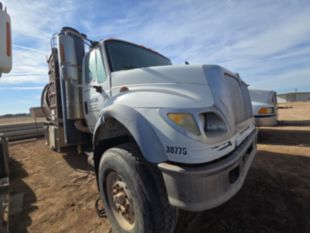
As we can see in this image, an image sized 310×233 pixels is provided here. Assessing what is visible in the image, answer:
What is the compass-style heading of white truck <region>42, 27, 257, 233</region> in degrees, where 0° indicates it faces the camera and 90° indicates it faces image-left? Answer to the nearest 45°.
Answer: approximately 315°

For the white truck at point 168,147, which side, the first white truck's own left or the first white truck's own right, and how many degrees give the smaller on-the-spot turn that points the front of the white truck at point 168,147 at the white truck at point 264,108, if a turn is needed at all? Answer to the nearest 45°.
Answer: approximately 90° to the first white truck's own left
